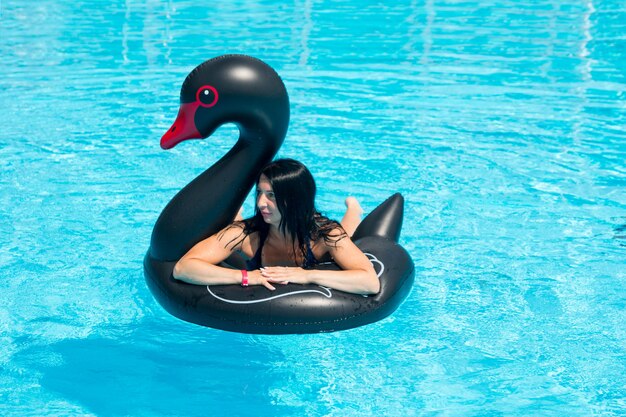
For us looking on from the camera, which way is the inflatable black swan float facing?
facing to the left of the viewer
